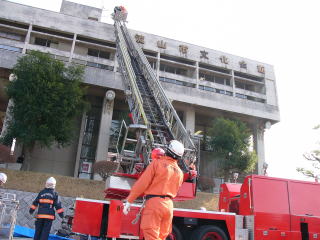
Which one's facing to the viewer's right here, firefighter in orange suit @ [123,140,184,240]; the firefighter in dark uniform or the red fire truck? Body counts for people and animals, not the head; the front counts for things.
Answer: the red fire truck

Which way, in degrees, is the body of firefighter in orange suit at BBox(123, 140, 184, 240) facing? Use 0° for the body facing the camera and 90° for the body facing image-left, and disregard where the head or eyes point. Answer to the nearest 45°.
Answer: approximately 135°

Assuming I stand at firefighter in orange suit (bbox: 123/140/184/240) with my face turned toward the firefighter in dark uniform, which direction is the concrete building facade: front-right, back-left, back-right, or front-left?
front-right

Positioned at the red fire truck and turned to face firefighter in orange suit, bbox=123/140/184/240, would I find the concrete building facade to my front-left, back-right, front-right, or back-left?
back-right

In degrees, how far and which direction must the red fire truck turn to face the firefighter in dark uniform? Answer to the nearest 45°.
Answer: approximately 180°

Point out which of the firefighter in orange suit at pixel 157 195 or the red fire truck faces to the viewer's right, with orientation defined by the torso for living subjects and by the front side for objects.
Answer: the red fire truck

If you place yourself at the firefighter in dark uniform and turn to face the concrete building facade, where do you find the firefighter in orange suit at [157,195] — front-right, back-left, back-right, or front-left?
back-right

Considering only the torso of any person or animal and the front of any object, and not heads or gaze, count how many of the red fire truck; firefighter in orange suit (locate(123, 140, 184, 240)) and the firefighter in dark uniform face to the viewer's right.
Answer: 1

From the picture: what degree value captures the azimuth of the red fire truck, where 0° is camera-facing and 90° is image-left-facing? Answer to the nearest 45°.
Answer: approximately 270°

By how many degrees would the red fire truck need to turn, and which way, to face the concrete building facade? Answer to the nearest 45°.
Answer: approximately 135° to its left
